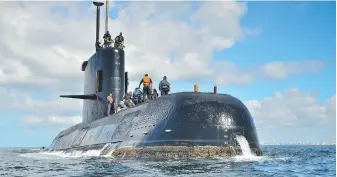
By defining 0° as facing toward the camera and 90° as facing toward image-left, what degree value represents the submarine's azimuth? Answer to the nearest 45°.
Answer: approximately 315°
